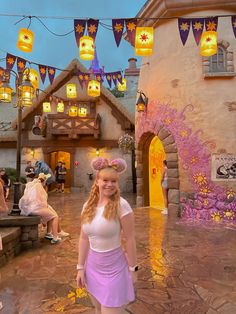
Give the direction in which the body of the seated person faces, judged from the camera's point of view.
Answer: to the viewer's right

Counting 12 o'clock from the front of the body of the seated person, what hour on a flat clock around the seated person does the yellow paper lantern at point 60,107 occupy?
The yellow paper lantern is roughly at 9 o'clock from the seated person.

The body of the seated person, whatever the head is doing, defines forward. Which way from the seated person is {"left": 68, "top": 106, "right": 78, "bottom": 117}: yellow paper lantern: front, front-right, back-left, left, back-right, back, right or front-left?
left

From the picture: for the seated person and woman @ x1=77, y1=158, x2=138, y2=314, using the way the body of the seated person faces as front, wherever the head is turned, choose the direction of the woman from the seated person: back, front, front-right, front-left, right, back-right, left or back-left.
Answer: right

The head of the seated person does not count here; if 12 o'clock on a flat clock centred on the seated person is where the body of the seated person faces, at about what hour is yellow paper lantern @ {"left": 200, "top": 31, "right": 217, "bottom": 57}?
The yellow paper lantern is roughly at 12 o'clock from the seated person.

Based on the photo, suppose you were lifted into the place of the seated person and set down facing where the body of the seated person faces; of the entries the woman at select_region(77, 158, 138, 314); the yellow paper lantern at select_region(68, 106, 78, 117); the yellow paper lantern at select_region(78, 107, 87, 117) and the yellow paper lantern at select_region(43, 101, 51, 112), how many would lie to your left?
3
